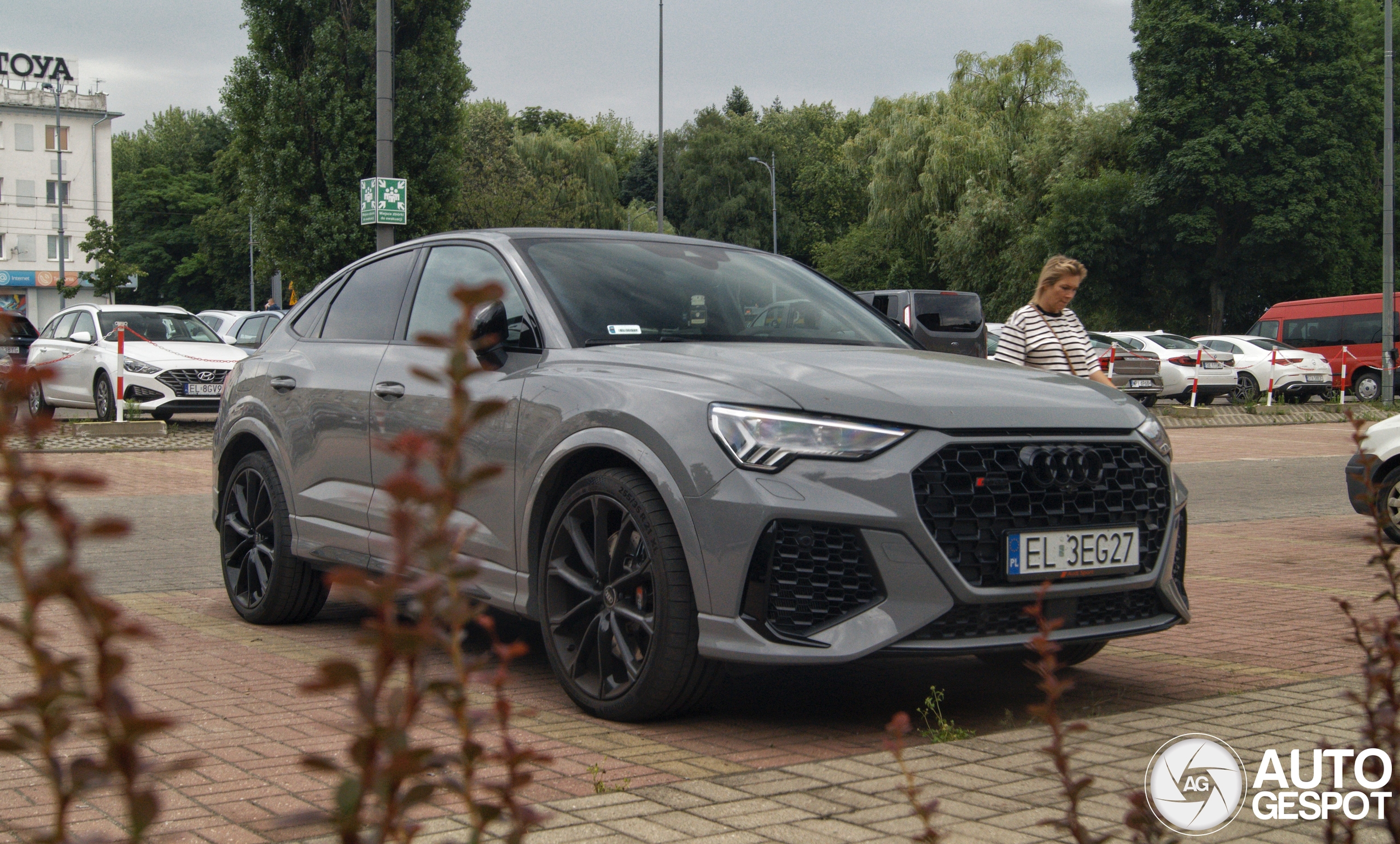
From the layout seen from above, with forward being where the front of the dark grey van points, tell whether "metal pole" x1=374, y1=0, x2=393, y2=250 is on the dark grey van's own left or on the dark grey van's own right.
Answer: on the dark grey van's own left

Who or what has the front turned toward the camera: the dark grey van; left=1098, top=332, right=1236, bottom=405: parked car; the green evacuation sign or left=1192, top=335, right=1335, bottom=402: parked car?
the green evacuation sign

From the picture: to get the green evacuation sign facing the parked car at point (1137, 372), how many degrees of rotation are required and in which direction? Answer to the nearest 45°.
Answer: approximately 135° to its left

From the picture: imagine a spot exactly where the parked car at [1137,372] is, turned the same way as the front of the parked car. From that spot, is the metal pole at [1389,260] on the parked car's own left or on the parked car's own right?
on the parked car's own right

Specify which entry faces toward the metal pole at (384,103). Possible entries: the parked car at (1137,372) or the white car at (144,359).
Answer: the white car

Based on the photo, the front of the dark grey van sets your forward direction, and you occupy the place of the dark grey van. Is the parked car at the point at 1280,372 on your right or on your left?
on your right

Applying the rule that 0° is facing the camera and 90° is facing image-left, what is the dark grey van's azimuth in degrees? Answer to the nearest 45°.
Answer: approximately 135°

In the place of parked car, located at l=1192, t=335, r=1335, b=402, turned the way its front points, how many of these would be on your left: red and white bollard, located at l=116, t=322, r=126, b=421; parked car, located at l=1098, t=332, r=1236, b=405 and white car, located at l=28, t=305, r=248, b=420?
3

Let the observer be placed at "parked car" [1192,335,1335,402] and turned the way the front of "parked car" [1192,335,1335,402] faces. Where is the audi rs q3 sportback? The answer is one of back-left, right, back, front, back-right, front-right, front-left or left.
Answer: back-left

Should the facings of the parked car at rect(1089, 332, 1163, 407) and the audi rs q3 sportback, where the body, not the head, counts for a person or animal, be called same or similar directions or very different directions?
very different directions

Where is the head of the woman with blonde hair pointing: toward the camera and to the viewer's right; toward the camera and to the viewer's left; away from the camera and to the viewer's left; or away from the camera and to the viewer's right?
toward the camera and to the viewer's right

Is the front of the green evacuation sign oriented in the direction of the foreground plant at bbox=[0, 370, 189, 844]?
yes

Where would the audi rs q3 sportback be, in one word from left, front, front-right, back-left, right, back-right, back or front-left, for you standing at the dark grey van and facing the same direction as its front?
back-left

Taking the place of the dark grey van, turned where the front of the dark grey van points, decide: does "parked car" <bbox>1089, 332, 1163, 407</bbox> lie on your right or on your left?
on your right
